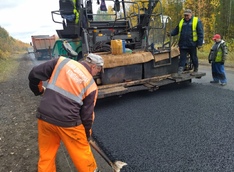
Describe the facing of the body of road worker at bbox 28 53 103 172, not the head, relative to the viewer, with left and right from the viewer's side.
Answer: facing away from the viewer and to the right of the viewer

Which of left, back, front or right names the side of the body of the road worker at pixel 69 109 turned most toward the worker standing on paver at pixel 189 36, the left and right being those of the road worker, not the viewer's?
front

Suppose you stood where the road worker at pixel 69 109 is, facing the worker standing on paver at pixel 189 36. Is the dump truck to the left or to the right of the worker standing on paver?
left

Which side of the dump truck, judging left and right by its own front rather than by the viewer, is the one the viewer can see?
back

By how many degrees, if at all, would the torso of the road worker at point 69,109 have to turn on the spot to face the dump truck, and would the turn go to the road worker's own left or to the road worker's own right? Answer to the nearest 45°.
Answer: approximately 45° to the road worker's own left

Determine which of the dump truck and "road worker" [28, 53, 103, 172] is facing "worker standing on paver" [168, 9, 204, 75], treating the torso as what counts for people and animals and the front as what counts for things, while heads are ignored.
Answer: the road worker
